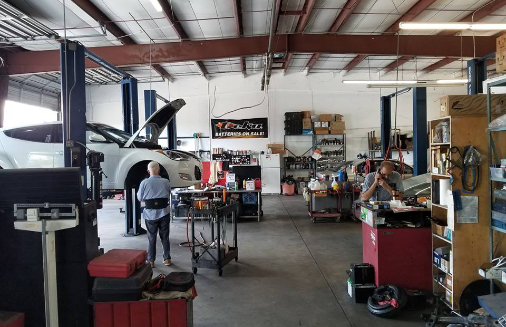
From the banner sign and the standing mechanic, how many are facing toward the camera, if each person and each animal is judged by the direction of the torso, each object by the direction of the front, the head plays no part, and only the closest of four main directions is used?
1

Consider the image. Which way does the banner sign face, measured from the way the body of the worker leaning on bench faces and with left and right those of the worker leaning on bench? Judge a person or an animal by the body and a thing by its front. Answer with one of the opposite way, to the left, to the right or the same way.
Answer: the same way

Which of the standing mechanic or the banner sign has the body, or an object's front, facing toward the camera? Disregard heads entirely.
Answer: the banner sign

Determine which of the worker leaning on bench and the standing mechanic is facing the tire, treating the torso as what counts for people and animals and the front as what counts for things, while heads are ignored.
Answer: the worker leaning on bench

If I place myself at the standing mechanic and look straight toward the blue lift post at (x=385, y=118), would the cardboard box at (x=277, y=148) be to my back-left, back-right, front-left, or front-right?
front-left

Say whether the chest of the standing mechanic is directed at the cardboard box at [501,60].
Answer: no

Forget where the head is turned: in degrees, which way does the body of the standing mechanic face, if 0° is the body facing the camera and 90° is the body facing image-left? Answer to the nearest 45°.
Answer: approximately 180°

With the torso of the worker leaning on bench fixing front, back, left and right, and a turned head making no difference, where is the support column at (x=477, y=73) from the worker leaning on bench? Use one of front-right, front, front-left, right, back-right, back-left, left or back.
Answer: back-left

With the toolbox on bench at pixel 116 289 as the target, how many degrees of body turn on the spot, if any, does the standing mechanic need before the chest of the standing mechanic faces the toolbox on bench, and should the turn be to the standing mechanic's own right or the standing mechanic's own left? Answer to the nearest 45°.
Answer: approximately 180°

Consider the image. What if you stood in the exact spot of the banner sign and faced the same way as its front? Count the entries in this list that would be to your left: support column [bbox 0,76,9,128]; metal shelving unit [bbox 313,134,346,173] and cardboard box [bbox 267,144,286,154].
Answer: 2

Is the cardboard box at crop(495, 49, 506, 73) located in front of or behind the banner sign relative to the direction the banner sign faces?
in front

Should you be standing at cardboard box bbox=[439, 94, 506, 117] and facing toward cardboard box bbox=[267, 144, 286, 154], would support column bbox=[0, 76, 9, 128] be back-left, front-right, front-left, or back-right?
front-left

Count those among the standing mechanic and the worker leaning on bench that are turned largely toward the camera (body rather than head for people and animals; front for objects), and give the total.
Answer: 1

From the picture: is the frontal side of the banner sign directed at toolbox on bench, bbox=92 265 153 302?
yes

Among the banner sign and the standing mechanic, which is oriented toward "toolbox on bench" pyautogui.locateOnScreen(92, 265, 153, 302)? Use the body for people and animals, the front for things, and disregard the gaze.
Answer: the banner sign

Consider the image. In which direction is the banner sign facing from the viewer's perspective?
toward the camera

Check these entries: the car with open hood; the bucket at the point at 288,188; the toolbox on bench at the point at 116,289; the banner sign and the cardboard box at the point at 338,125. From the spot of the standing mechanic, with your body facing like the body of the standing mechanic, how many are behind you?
1

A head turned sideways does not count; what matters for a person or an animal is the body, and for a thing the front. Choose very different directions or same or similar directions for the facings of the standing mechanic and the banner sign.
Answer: very different directions

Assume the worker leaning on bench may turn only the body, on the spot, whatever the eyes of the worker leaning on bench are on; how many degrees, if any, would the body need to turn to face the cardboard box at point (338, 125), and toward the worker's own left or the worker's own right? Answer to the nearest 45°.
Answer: approximately 180°

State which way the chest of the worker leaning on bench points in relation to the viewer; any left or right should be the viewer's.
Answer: facing the viewer
